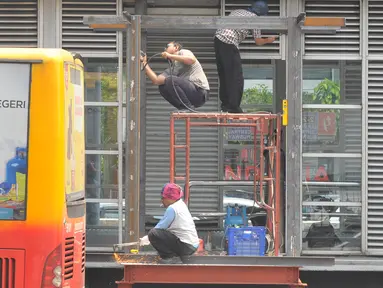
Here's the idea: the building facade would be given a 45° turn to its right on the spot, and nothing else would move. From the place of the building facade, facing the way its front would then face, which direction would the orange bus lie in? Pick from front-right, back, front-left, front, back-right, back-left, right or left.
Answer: front

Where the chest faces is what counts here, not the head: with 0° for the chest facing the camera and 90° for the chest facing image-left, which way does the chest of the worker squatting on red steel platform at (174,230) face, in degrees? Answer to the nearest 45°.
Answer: approximately 90°

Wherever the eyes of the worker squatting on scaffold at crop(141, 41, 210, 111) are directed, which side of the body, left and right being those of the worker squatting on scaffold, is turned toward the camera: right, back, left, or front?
left

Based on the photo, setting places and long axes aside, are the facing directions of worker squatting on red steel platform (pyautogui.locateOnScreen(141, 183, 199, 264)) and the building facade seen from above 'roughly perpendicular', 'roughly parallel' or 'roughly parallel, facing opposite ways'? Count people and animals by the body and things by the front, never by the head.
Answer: roughly perpendicular

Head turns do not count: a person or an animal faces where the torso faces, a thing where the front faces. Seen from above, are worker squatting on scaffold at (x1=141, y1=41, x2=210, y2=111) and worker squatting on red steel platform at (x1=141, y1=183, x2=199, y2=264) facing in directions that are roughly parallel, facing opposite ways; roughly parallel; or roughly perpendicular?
roughly parallel

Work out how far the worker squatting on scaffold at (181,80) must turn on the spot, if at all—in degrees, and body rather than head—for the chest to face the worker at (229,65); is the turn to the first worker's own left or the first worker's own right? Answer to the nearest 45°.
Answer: approximately 135° to the first worker's own right

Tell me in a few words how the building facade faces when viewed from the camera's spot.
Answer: facing the viewer
